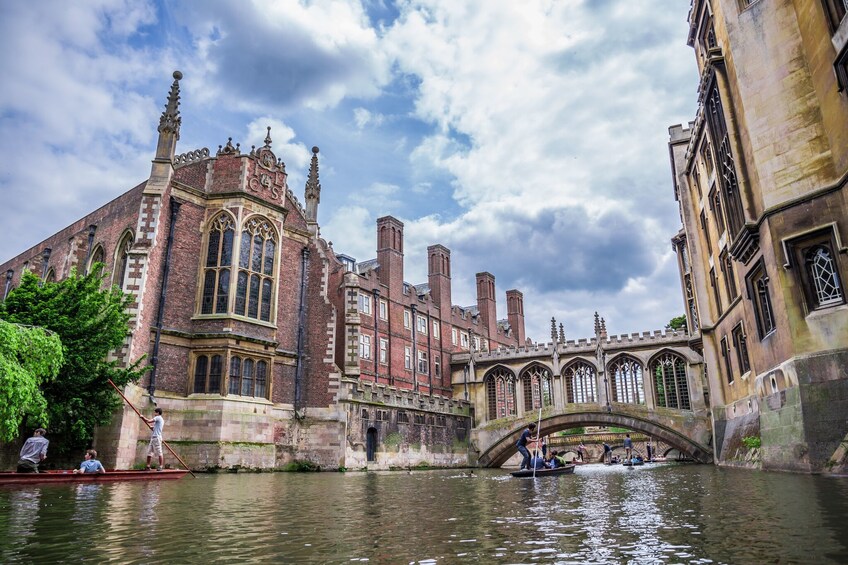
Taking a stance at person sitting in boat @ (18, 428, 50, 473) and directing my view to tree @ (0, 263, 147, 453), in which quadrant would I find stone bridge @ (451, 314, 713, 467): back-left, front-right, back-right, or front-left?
front-right

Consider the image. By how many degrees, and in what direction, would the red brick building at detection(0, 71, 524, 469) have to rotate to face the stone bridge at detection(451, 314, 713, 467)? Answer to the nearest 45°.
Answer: approximately 45° to its left

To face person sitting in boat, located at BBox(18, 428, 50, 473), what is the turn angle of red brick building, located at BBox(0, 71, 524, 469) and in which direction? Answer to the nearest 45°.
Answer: approximately 45° to its right

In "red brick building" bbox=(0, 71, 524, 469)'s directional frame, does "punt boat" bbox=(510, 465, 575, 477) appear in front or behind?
in front

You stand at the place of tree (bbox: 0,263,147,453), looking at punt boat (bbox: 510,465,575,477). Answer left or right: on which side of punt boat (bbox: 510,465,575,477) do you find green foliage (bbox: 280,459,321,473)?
left

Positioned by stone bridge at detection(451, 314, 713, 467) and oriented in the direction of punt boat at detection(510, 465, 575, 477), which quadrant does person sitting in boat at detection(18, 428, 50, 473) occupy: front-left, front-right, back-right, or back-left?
front-right

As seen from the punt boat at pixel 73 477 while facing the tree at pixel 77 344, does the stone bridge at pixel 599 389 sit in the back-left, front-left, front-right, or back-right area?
front-right

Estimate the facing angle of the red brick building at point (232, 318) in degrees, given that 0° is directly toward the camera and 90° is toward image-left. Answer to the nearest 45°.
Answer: approximately 315°

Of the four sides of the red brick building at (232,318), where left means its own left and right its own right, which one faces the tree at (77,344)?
right
